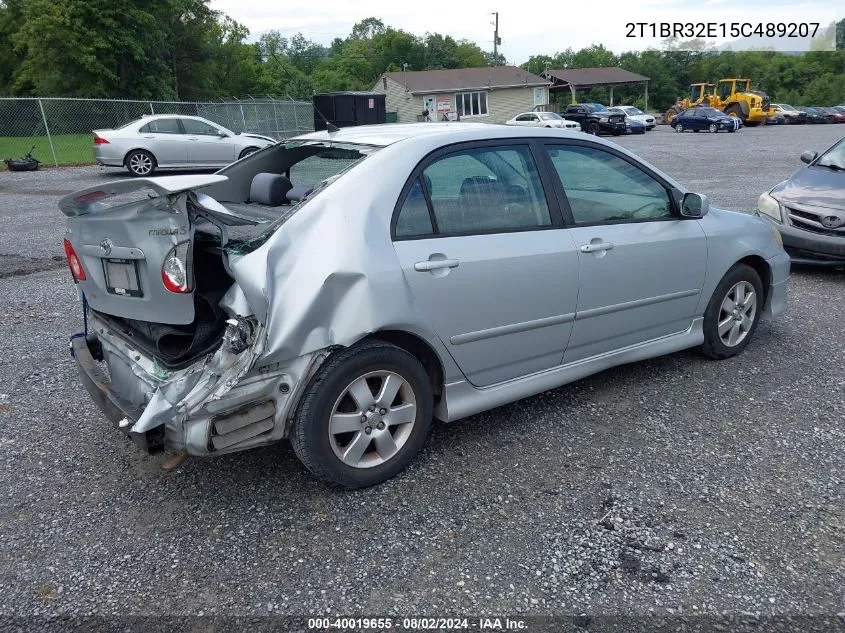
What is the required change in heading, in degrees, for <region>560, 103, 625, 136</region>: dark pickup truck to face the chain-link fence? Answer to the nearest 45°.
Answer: approximately 90° to its right

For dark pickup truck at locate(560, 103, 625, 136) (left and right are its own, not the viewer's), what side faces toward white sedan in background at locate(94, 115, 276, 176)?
right

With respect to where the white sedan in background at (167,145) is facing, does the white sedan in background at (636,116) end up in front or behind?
in front

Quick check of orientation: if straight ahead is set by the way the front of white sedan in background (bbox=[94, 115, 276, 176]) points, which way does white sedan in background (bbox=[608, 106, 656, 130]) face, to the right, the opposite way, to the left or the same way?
to the right

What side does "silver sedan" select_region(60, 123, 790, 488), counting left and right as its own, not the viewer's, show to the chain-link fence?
left

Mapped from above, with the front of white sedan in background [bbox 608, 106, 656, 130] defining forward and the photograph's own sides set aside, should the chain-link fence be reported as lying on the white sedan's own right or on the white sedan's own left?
on the white sedan's own right

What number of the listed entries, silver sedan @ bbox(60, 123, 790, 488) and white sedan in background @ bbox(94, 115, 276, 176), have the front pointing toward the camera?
0

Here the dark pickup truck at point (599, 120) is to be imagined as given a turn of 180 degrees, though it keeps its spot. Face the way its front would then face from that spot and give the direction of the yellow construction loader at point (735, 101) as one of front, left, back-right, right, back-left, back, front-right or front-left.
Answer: right

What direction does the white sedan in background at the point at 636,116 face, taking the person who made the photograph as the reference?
facing the viewer and to the right of the viewer

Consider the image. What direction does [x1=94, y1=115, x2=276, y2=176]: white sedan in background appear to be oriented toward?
to the viewer's right

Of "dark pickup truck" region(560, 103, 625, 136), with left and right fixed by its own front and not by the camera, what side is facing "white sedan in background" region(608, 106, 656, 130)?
left

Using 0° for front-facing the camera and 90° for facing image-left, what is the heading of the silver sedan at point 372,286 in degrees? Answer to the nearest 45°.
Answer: approximately 225°

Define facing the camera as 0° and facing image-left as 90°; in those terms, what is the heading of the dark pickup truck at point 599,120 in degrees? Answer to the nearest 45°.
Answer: approximately 315°

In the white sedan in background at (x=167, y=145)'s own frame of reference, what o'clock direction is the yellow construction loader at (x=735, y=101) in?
The yellow construction loader is roughly at 11 o'clock from the white sedan in background.

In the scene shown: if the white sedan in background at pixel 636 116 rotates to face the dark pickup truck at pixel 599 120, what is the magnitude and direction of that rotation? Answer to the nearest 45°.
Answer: approximately 90° to its right
